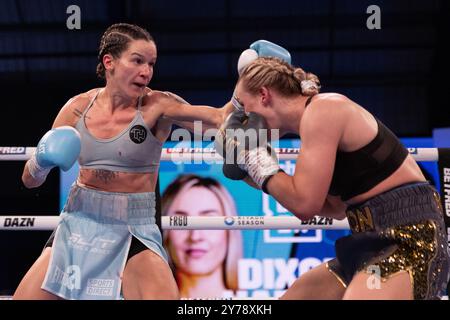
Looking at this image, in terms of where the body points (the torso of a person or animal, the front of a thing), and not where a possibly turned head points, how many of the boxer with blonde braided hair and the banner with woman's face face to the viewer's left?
1

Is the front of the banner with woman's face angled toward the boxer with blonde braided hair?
yes

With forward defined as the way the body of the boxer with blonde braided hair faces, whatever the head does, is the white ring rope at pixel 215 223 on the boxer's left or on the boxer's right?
on the boxer's right

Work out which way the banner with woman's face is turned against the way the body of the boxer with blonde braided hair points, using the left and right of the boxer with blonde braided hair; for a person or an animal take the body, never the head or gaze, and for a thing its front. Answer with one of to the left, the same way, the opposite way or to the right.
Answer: to the left

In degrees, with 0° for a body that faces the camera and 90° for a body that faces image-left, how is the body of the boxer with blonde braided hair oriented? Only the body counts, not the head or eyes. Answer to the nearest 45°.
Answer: approximately 90°

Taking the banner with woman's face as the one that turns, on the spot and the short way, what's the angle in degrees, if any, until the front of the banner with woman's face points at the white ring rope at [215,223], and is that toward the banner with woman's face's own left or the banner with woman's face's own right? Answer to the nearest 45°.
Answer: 0° — it already faces it

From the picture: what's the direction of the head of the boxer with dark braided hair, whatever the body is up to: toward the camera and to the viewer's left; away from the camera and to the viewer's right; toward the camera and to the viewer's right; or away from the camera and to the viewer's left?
toward the camera and to the viewer's right

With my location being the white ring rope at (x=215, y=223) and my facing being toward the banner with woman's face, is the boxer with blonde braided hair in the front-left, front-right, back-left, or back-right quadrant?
back-right

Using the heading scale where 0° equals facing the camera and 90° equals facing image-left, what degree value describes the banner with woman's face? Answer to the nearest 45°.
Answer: approximately 0°

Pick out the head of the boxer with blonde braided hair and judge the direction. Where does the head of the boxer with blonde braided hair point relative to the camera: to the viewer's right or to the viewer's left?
to the viewer's left

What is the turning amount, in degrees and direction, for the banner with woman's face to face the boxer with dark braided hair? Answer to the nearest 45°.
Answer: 0° — it already faces them
